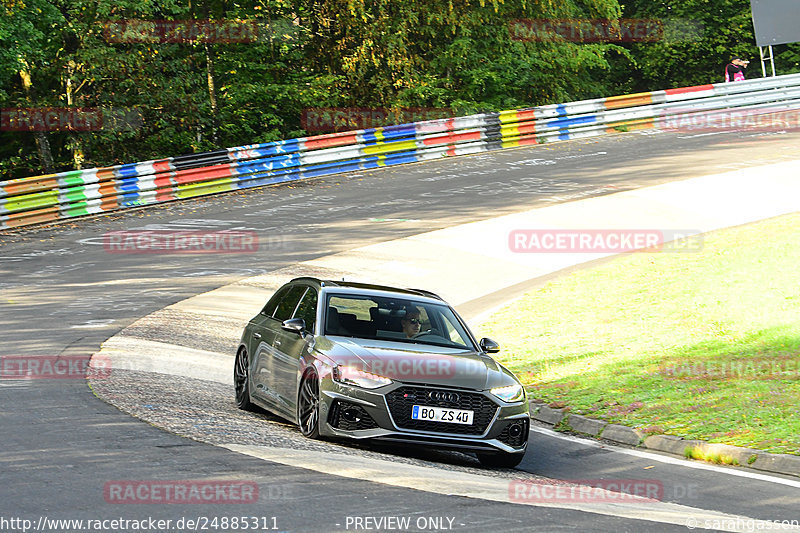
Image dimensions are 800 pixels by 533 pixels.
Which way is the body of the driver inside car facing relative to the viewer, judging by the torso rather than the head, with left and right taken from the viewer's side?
facing the viewer and to the right of the viewer

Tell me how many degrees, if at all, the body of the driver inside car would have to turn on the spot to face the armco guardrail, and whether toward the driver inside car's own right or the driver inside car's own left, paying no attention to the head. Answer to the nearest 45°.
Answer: approximately 135° to the driver inside car's own left

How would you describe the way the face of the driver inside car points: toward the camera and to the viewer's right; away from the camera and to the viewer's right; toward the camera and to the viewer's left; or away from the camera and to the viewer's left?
toward the camera and to the viewer's right

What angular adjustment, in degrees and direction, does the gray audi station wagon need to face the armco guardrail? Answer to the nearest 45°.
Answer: approximately 135° to its left
